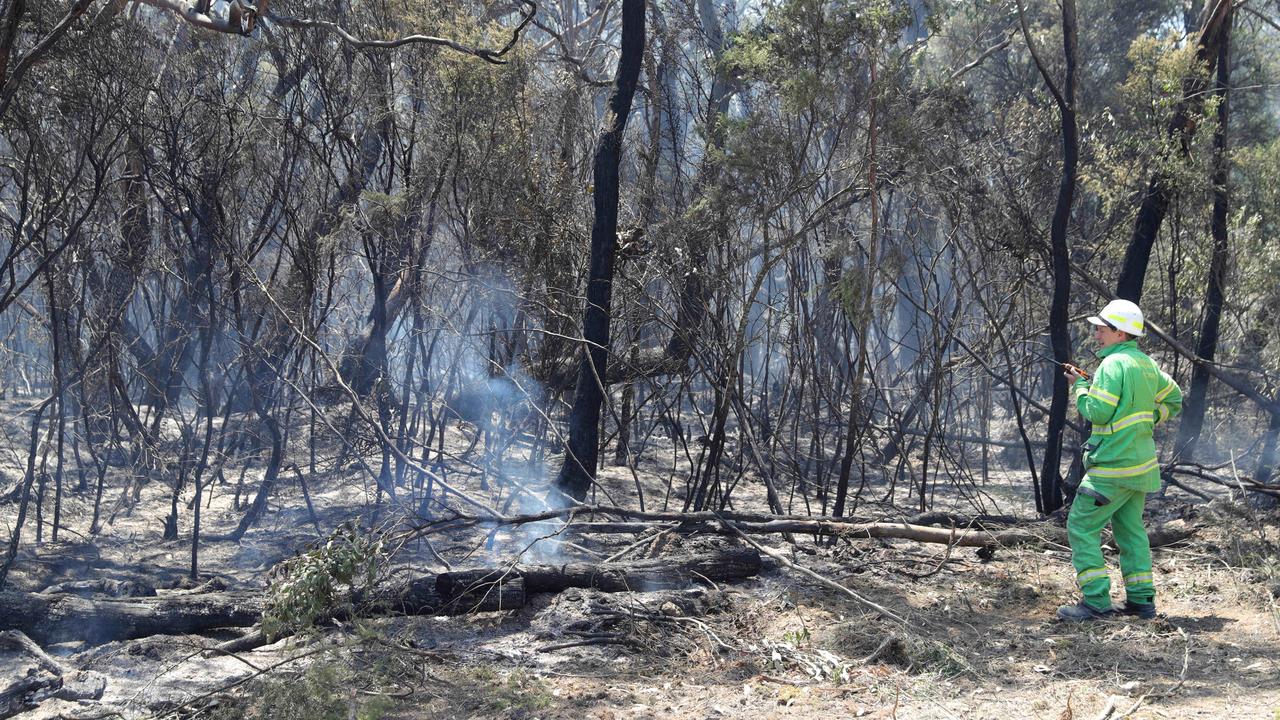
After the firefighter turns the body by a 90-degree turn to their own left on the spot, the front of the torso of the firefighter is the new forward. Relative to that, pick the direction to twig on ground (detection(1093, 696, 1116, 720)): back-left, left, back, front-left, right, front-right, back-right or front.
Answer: front-left

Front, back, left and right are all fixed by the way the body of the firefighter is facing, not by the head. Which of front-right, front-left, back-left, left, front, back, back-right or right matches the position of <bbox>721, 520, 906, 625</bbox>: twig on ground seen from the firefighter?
front-left

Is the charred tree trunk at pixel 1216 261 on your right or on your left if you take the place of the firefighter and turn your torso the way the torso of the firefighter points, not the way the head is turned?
on your right

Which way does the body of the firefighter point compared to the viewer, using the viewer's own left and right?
facing away from the viewer and to the left of the viewer

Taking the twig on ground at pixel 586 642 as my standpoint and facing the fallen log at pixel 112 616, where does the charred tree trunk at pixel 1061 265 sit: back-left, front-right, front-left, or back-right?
back-right

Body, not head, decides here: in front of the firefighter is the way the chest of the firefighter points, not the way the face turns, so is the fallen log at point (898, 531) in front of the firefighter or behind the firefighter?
in front

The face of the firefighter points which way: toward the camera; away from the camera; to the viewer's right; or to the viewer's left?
to the viewer's left

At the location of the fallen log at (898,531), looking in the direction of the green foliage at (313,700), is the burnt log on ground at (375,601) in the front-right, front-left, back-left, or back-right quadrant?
front-right

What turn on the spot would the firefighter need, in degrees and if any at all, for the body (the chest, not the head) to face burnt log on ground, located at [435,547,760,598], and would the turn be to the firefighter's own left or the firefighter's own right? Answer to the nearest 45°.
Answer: approximately 45° to the firefighter's own left

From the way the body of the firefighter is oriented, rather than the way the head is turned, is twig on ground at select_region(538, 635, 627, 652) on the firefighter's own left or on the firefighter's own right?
on the firefighter's own left

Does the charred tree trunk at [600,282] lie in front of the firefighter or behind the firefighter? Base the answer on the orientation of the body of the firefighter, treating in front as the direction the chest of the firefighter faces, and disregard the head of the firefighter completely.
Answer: in front
